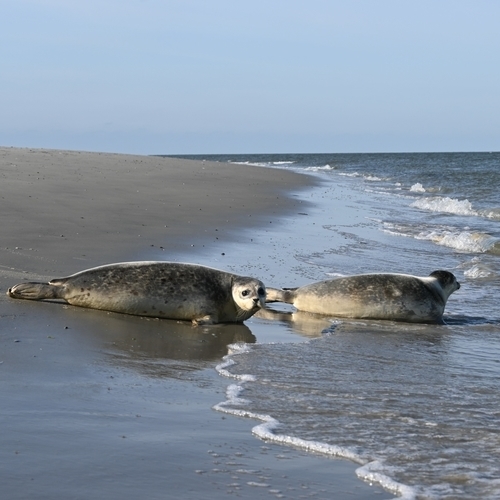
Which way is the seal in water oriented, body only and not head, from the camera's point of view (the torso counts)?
to the viewer's right

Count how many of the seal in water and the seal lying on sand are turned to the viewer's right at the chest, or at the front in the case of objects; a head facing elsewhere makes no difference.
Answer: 2

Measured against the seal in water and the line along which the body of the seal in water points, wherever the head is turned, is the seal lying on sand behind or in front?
behind

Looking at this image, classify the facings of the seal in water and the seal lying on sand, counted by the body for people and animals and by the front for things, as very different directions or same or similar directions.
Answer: same or similar directions

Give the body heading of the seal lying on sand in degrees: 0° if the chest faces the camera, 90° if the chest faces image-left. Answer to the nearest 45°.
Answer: approximately 270°

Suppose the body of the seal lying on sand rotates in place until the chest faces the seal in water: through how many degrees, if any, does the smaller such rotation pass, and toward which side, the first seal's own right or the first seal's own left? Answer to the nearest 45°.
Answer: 0° — it already faces it
